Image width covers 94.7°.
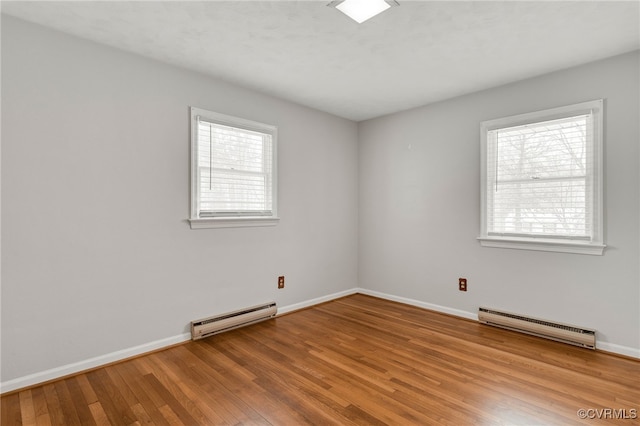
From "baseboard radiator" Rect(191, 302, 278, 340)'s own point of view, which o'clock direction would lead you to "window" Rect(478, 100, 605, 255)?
The window is roughly at 11 o'clock from the baseboard radiator.

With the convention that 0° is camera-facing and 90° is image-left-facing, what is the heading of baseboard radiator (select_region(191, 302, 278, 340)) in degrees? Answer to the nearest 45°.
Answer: approximately 315°

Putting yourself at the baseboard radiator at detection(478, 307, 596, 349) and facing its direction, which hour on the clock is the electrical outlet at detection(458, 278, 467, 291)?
The electrical outlet is roughly at 2 o'clock from the baseboard radiator.

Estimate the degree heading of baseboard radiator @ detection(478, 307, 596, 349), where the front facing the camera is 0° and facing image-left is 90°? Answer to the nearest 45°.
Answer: approximately 45°
